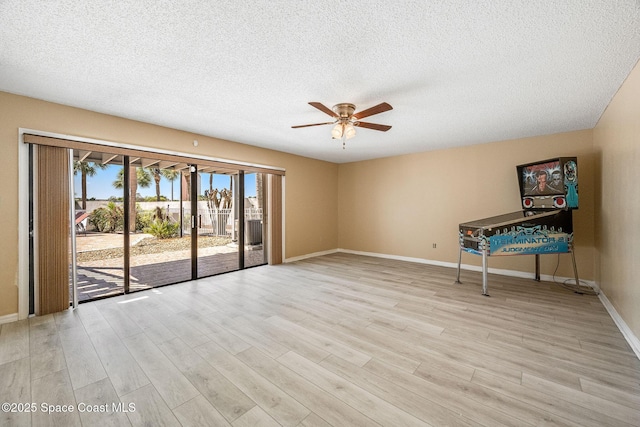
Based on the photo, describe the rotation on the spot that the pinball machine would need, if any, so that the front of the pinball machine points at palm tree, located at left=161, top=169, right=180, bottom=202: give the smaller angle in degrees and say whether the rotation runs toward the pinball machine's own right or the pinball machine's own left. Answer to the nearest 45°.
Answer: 0° — it already faces it

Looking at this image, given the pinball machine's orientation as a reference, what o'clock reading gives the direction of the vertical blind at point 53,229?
The vertical blind is roughly at 12 o'clock from the pinball machine.

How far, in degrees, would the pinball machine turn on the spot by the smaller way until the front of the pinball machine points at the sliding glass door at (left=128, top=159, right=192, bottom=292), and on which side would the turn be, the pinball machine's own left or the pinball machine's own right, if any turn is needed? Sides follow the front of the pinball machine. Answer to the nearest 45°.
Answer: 0° — it already faces it

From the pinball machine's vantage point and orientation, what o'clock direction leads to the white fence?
The white fence is roughly at 1 o'clock from the pinball machine.

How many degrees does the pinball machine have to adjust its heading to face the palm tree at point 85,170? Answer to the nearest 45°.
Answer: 0° — it already faces it

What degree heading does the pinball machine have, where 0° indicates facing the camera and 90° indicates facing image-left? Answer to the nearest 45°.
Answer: approximately 45°

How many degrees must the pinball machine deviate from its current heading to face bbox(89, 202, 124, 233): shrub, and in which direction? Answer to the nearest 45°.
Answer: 0° — it already faces it

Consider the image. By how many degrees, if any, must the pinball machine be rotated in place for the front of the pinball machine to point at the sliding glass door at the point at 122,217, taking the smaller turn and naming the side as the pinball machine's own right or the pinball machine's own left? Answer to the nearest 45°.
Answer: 0° — it already faces it
